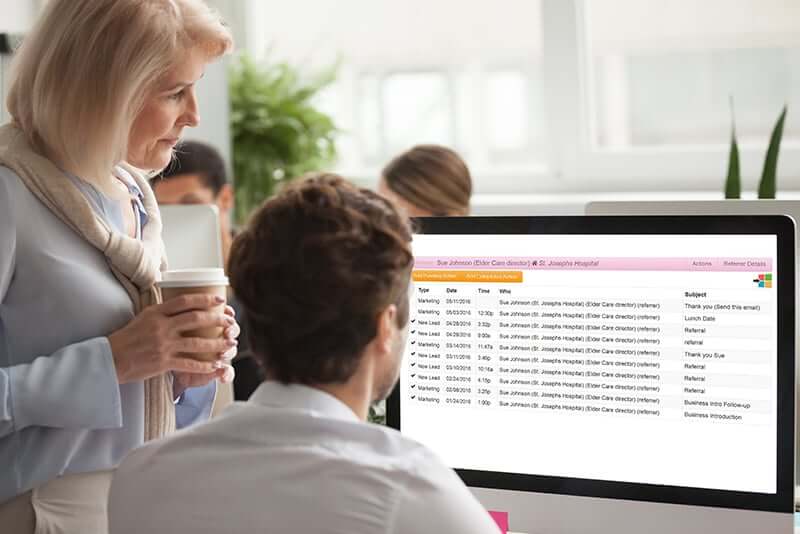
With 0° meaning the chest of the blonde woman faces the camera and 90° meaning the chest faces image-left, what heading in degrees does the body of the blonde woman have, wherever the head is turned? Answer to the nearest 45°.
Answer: approximately 270°

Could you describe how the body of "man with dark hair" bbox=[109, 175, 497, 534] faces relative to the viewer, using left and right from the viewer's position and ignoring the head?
facing away from the viewer and to the right of the viewer

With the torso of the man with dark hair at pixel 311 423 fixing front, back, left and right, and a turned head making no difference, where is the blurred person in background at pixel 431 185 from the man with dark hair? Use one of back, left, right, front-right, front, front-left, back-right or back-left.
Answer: front-left

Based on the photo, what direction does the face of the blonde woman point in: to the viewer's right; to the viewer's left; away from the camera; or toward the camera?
to the viewer's right

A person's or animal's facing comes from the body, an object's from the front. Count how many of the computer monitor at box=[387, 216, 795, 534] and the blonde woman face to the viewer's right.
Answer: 1

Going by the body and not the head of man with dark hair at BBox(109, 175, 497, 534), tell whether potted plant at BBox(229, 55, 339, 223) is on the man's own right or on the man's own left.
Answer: on the man's own left

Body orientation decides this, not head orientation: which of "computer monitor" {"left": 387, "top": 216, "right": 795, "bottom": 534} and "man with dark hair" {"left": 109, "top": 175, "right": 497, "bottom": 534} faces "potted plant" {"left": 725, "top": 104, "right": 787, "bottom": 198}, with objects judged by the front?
the man with dark hair

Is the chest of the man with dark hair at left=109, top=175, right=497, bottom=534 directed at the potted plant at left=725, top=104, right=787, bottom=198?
yes

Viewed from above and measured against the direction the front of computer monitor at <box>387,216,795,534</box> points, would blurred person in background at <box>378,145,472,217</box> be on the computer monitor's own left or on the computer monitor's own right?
on the computer monitor's own right

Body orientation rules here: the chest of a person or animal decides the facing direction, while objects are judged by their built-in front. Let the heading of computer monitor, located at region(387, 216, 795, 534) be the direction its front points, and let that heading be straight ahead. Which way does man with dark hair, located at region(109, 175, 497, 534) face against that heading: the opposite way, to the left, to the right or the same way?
the opposite way
